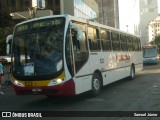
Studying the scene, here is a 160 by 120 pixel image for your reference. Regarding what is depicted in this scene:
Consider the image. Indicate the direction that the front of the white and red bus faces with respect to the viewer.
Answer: facing the viewer and to the left of the viewer
